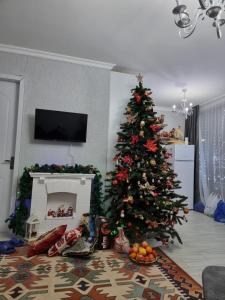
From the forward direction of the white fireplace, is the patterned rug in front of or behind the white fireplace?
in front

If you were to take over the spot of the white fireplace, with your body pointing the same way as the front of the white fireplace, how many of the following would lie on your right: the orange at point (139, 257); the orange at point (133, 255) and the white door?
1

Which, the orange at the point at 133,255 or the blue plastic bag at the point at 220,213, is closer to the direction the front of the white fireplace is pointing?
the orange

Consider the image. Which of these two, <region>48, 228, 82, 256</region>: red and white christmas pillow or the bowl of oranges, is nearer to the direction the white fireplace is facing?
the red and white christmas pillow

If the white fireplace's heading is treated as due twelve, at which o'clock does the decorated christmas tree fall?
The decorated christmas tree is roughly at 10 o'clock from the white fireplace.

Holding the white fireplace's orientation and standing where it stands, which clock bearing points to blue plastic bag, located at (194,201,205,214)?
The blue plastic bag is roughly at 8 o'clock from the white fireplace.

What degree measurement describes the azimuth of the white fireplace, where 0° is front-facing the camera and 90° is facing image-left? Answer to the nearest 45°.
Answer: approximately 0°

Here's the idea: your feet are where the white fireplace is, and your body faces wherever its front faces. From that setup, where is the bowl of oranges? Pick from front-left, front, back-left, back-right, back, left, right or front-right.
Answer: front-left

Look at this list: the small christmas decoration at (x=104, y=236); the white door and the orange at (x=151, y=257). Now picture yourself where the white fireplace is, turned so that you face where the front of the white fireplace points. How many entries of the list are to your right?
1

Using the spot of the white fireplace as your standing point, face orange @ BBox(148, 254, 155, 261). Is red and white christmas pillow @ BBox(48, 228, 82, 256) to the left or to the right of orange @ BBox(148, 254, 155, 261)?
right

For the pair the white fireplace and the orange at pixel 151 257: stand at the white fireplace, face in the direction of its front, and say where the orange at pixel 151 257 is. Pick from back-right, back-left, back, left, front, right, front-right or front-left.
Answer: front-left

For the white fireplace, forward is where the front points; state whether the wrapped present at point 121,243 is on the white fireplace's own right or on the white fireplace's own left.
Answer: on the white fireplace's own left

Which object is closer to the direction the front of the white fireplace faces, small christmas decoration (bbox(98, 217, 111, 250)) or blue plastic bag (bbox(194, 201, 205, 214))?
the small christmas decoration
